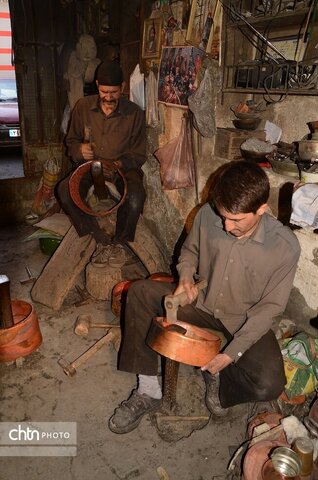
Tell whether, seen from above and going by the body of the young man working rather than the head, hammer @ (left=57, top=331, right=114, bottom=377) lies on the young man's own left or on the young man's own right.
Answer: on the young man's own right

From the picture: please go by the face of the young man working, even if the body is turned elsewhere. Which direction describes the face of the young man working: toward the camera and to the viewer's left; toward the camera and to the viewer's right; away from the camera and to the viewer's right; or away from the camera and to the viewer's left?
toward the camera and to the viewer's left

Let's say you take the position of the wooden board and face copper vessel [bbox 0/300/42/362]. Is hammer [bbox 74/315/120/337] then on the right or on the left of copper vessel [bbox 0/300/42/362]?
left

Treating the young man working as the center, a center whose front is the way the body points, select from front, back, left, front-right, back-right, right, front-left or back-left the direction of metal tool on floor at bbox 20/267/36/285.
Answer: right

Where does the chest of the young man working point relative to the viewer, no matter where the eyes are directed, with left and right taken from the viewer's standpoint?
facing the viewer and to the left of the viewer
